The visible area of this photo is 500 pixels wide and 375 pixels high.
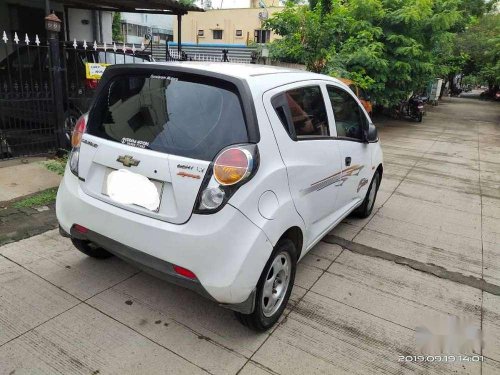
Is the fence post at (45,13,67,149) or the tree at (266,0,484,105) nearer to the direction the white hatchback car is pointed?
the tree

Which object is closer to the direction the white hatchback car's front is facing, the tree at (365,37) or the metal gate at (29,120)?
the tree

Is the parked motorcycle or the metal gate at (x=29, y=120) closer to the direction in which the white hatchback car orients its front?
the parked motorcycle

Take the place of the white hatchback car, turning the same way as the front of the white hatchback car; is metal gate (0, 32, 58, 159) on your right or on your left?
on your left

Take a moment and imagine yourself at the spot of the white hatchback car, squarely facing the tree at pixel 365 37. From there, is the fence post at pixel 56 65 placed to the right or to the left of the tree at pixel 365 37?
left

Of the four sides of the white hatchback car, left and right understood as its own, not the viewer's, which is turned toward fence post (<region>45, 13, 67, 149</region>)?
left

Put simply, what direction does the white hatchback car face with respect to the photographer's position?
facing away from the viewer and to the right of the viewer
